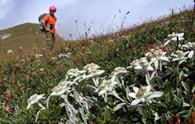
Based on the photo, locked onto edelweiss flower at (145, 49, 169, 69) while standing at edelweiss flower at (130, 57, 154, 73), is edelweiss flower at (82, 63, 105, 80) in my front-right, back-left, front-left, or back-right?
back-left

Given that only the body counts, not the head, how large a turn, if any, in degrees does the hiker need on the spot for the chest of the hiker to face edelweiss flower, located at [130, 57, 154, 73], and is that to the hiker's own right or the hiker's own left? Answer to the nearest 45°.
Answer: approximately 45° to the hiker's own right

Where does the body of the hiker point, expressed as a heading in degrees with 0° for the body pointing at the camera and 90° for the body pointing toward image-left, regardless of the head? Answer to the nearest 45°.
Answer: approximately 315°

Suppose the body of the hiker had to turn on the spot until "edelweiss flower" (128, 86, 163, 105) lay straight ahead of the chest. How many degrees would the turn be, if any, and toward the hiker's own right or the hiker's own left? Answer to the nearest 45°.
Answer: approximately 45° to the hiker's own right

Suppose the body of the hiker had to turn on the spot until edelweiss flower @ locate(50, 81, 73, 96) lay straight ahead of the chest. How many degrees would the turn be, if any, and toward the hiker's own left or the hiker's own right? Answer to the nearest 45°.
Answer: approximately 45° to the hiker's own right
